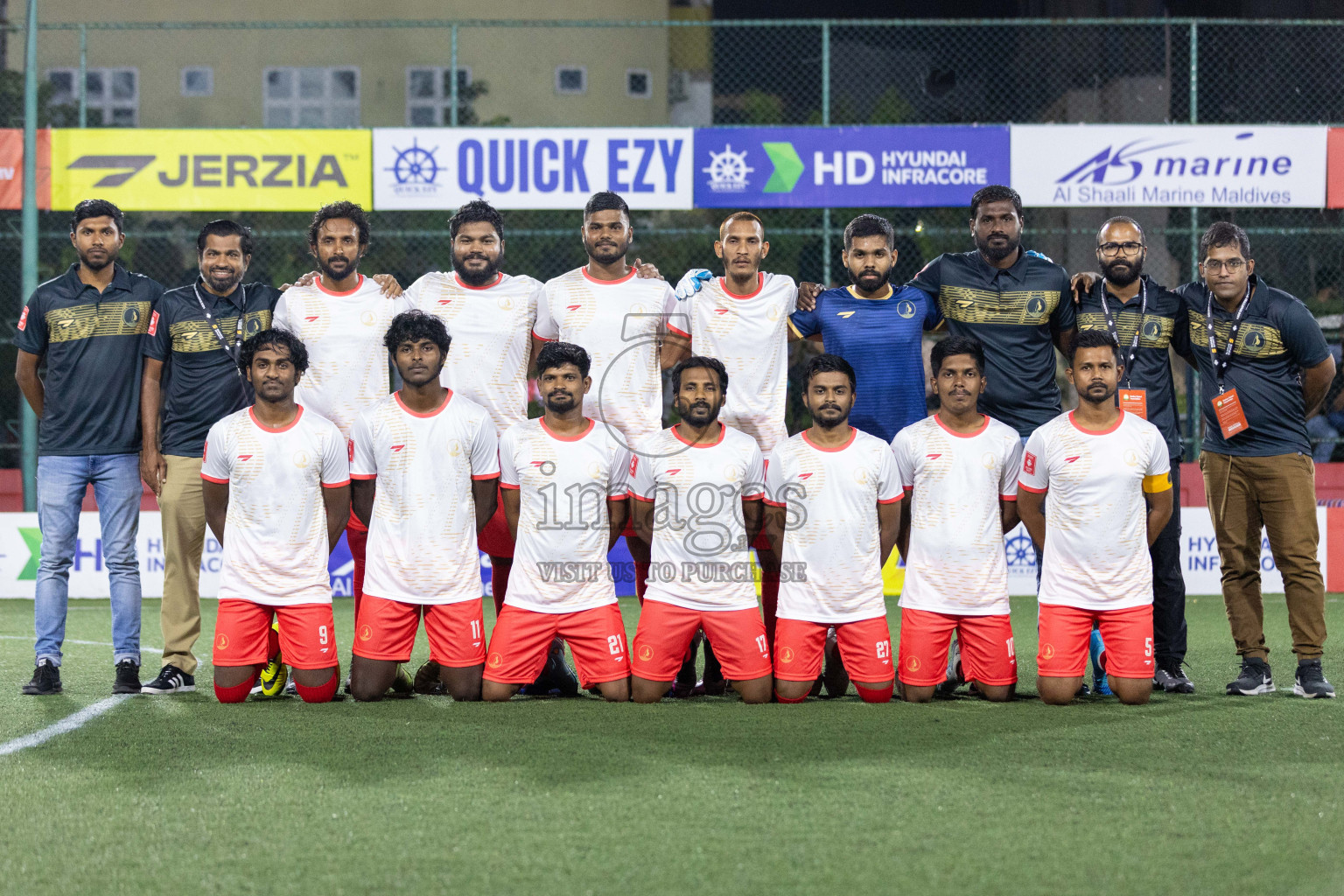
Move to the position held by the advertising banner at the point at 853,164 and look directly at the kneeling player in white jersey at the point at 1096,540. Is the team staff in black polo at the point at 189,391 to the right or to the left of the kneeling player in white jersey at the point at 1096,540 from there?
right

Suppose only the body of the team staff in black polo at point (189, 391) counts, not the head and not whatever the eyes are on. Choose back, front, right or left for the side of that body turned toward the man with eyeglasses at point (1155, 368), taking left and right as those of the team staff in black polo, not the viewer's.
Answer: left

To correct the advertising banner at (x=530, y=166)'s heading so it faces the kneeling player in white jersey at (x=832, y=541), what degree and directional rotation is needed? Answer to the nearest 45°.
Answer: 0° — it already faces them

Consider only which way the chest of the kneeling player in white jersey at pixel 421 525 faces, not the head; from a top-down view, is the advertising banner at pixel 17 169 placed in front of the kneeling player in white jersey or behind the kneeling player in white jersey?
behind

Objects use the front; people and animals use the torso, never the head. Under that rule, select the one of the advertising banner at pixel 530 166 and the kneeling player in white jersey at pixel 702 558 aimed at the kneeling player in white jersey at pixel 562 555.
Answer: the advertising banner

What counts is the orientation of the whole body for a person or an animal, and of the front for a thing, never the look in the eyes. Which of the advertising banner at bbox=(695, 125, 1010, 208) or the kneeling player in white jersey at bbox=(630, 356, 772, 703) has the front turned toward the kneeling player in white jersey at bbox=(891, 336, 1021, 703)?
the advertising banner

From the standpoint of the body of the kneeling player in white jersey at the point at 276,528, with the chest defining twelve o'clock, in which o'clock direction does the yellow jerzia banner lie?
The yellow jerzia banner is roughly at 6 o'clock from the kneeling player in white jersey.

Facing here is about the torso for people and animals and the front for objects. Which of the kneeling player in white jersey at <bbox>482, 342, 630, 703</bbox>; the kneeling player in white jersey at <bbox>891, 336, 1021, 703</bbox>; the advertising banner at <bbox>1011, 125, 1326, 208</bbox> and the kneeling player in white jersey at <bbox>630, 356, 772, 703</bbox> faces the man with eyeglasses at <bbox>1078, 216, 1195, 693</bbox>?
the advertising banner

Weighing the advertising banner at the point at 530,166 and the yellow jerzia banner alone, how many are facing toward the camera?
2

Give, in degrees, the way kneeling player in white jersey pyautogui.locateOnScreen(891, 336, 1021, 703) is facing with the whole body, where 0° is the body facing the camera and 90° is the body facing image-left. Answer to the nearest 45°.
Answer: approximately 0°
